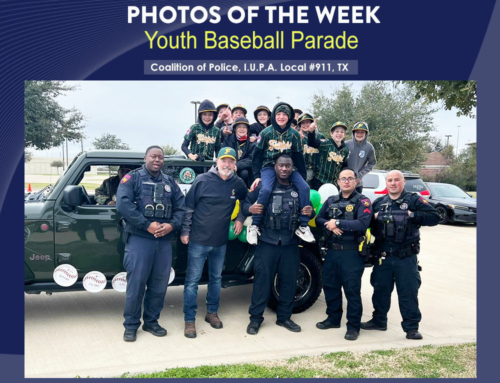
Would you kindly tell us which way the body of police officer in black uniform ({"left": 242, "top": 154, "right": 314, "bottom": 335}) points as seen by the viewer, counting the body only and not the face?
toward the camera

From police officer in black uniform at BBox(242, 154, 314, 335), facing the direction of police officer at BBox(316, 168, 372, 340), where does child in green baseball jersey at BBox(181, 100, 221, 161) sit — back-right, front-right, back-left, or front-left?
back-left

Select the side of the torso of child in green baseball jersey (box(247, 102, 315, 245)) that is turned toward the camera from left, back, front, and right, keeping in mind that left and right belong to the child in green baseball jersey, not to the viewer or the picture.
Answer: front

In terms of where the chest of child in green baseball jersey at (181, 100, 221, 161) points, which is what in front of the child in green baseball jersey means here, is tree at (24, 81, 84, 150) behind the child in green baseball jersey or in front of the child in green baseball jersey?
behind

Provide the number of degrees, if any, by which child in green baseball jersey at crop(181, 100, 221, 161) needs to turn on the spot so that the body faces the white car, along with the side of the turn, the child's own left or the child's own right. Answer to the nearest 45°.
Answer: approximately 135° to the child's own left

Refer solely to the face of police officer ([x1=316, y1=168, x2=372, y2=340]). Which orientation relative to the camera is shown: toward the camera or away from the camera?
toward the camera

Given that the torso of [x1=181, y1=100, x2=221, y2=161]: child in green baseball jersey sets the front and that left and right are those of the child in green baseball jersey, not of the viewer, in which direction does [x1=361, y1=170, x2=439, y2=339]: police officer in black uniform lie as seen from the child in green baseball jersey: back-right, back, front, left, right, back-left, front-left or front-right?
front-left

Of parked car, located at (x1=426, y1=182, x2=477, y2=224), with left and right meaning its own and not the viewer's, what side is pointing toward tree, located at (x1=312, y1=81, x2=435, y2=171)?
back

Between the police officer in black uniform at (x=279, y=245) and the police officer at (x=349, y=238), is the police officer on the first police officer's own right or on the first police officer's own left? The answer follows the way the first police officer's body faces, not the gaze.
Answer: on the first police officer's own left
